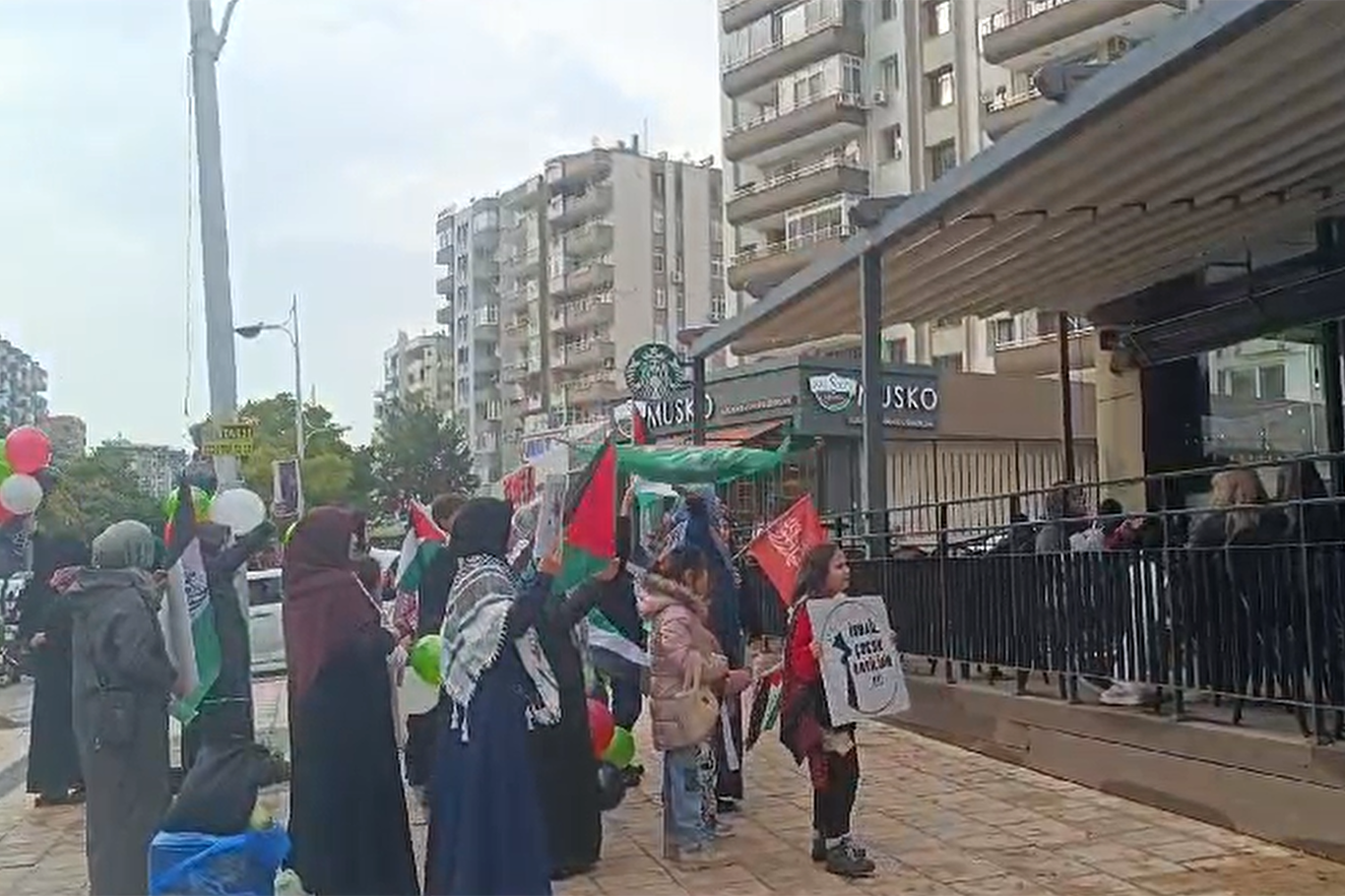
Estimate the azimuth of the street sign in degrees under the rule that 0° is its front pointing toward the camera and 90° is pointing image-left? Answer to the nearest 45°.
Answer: approximately 0°

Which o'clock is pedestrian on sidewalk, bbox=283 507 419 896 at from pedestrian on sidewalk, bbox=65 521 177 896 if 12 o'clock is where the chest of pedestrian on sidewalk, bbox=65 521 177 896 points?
pedestrian on sidewalk, bbox=283 507 419 896 is roughly at 3 o'clock from pedestrian on sidewalk, bbox=65 521 177 896.

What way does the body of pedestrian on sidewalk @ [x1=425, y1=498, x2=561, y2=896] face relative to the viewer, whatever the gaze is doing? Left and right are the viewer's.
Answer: facing away from the viewer and to the right of the viewer

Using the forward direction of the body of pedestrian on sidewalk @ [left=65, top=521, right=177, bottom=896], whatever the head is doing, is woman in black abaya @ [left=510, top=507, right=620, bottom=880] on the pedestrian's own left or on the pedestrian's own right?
on the pedestrian's own right
